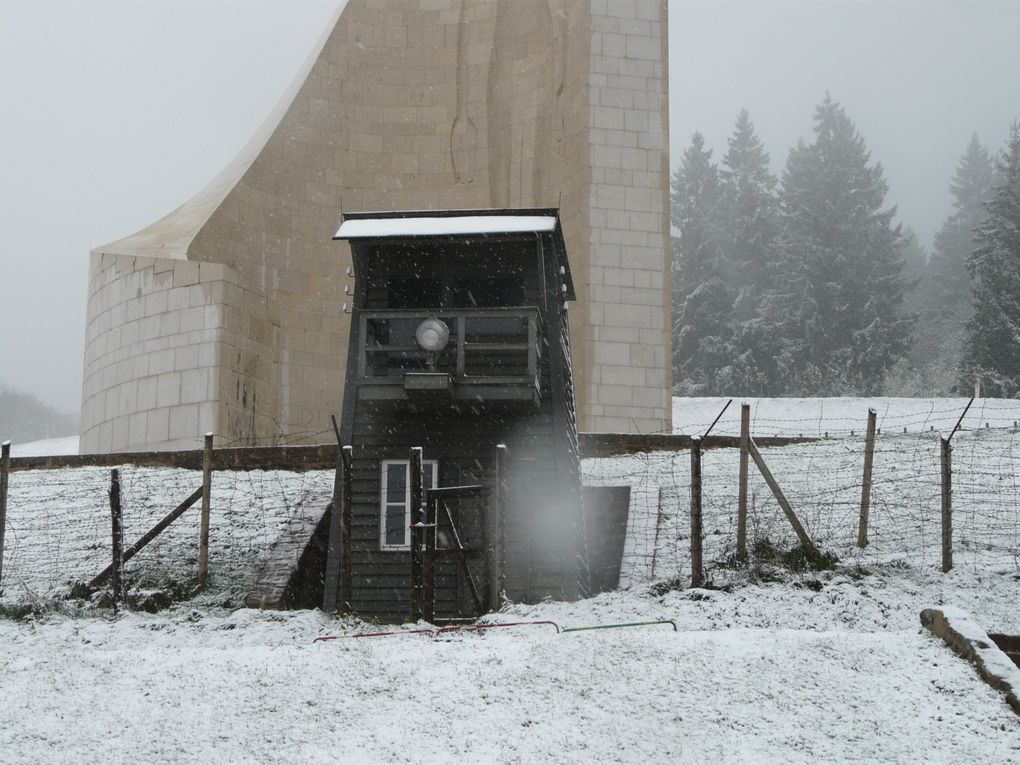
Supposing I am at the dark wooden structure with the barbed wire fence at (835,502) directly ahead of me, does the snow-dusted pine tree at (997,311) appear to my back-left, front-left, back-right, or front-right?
front-left

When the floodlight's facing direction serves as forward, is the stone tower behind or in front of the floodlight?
behind

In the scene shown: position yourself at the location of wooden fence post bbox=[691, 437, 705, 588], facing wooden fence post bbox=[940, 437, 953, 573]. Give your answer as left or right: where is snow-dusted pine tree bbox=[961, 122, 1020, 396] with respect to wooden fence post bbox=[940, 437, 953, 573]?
left

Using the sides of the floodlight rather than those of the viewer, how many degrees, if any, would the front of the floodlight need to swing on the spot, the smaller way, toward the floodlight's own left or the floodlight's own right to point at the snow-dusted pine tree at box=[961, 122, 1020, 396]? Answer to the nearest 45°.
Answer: approximately 135° to the floodlight's own left

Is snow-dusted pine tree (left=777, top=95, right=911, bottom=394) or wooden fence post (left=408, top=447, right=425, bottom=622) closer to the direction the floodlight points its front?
the wooden fence post

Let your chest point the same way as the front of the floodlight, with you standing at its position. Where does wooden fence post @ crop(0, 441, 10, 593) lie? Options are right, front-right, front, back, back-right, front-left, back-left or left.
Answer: right

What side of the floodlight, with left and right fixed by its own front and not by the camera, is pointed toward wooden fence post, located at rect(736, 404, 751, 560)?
left

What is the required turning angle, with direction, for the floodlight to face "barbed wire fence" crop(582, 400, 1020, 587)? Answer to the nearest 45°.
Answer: approximately 90° to its left

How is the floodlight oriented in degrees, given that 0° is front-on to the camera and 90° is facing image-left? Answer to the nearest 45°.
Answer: approximately 0°

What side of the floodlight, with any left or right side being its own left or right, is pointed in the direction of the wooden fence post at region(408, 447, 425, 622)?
front

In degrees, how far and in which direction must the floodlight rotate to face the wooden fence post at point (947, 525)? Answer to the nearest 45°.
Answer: approximately 90° to its left
